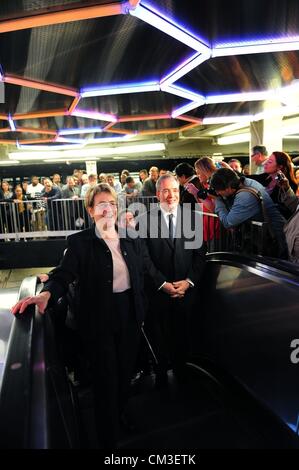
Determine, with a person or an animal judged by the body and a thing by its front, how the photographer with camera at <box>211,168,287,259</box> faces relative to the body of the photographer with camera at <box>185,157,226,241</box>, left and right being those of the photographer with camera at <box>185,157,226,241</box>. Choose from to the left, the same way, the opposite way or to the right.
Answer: the same way

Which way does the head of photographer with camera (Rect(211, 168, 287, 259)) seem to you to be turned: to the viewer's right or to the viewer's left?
to the viewer's left

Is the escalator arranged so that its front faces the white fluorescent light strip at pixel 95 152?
no

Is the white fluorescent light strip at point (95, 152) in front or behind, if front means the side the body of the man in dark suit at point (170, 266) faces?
behind

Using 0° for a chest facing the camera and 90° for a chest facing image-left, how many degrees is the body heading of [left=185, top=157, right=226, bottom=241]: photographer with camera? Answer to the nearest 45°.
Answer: approximately 90°

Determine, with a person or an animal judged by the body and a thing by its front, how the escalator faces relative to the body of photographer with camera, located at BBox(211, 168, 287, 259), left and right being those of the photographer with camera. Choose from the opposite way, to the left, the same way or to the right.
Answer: to the left

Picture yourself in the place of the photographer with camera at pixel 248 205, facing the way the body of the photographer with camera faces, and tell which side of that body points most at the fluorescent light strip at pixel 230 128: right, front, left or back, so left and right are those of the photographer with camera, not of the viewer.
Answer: right

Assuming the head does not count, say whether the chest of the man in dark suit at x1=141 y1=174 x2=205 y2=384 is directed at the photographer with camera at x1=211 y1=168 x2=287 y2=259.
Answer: no

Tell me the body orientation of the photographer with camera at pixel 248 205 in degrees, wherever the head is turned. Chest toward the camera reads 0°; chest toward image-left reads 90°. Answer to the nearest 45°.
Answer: approximately 90°

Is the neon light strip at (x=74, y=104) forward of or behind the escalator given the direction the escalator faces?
behind

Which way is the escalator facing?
toward the camera

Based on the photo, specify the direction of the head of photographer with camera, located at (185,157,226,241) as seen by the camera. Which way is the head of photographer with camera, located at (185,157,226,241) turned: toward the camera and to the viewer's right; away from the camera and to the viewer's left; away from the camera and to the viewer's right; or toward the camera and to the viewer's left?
toward the camera and to the viewer's left

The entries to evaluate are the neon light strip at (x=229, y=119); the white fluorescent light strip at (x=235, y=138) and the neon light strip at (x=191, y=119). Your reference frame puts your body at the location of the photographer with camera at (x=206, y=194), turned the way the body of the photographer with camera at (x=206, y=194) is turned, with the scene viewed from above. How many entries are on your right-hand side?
3

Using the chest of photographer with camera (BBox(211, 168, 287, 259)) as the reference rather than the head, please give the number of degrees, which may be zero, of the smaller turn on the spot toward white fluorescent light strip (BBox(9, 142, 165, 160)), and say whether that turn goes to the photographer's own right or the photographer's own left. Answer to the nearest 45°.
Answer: approximately 45° to the photographer's own right

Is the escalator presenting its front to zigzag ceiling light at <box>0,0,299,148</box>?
no

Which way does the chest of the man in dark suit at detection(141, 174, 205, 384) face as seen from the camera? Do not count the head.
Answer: toward the camera

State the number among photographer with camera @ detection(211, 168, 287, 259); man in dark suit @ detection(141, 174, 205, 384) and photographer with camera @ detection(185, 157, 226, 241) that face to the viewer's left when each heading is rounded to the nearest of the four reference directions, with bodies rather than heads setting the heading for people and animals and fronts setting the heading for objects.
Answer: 2

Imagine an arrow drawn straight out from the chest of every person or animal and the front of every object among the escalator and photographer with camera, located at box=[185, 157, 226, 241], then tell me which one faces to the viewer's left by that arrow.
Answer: the photographer with camera

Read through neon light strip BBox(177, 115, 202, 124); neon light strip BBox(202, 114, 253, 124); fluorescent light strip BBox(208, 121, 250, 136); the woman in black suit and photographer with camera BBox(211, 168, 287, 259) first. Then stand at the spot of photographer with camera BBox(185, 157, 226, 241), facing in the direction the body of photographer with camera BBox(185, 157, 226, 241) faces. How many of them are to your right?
3
